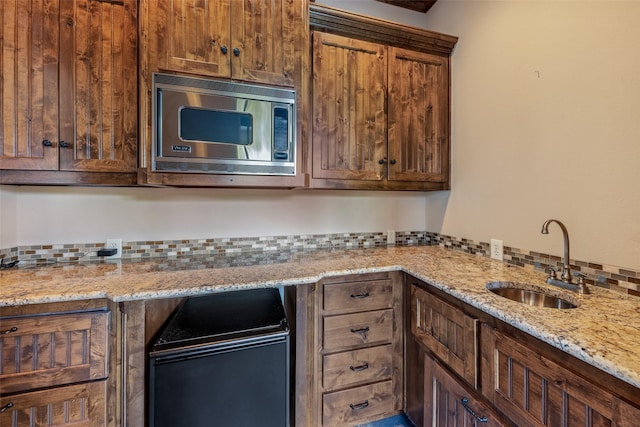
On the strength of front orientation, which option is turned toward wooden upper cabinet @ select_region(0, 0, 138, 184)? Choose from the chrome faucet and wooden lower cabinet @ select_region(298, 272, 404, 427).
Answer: the chrome faucet

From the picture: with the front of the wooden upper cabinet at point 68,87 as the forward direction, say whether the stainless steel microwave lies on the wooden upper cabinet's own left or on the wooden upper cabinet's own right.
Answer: on the wooden upper cabinet's own left

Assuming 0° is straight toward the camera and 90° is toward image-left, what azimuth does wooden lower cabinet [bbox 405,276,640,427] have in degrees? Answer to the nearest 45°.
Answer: approximately 45°

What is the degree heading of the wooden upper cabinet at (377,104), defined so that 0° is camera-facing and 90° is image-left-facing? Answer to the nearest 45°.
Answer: approximately 315°

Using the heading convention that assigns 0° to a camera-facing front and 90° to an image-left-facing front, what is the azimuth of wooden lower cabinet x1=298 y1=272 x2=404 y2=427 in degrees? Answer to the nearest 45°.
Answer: approximately 315°
